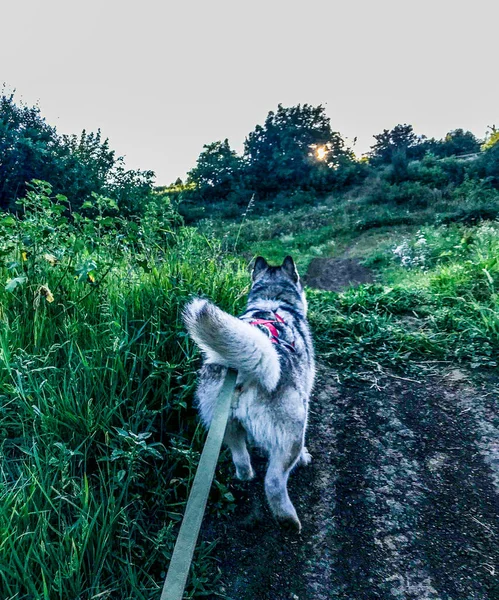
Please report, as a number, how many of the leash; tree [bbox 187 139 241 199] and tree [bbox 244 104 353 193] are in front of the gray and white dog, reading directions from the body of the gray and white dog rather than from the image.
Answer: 2

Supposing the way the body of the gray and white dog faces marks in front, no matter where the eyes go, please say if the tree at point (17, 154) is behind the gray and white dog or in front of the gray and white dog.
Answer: in front

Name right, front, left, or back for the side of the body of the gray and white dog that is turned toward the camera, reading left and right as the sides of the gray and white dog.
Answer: back

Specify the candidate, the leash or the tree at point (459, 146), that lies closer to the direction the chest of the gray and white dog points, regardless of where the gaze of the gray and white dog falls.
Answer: the tree

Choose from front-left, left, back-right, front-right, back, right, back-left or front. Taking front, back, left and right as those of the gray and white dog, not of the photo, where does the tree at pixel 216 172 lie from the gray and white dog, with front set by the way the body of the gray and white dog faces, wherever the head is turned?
front

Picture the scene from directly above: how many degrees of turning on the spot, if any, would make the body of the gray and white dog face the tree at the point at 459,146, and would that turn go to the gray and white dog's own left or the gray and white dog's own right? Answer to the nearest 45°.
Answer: approximately 45° to the gray and white dog's own right

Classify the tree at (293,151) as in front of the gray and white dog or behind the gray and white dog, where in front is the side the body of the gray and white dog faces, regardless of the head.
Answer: in front

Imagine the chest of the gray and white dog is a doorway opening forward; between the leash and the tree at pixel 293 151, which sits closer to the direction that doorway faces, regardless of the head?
the tree
